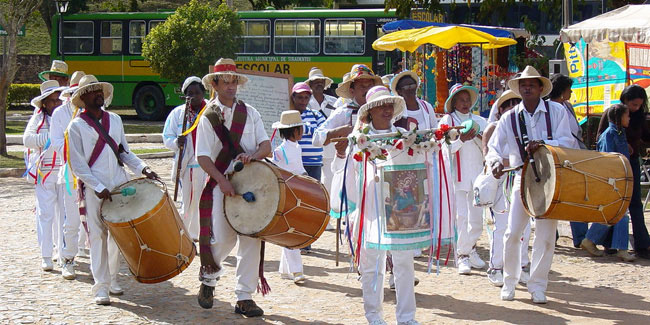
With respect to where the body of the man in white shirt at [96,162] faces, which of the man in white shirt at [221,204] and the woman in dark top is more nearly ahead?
the man in white shirt

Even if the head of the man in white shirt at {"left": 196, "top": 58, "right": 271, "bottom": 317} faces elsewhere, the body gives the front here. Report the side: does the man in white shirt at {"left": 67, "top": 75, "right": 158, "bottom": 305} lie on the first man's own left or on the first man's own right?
on the first man's own right

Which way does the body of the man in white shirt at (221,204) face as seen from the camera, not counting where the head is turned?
toward the camera

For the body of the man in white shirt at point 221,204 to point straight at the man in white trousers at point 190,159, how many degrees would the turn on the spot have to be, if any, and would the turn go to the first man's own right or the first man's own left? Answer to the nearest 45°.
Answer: approximately 180°

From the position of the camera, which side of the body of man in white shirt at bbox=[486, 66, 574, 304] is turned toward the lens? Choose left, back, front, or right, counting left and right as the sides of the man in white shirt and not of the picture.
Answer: front

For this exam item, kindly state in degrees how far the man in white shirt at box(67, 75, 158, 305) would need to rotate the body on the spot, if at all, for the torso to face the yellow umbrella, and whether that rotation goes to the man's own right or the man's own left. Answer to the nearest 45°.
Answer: approximately 90° to the man's own left

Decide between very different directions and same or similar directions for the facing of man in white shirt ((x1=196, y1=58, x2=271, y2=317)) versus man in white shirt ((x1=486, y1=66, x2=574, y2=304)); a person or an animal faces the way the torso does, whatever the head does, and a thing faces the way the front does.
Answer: same or similar directions

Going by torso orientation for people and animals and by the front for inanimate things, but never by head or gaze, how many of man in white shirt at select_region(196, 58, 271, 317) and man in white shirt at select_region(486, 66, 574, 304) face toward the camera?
2

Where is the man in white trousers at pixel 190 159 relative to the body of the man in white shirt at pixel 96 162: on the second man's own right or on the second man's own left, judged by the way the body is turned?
on the second man's own left

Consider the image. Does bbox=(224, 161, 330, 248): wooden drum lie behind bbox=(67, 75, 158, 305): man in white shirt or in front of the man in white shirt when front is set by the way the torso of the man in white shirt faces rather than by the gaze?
in front

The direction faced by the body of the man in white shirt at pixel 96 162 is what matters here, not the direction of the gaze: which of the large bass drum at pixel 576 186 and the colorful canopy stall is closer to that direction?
the large bass drum

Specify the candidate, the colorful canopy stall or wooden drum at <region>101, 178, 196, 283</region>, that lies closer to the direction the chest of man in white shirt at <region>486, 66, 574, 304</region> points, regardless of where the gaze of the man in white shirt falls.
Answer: the wooden drum

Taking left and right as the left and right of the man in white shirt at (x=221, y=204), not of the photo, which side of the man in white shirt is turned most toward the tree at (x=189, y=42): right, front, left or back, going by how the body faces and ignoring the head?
back

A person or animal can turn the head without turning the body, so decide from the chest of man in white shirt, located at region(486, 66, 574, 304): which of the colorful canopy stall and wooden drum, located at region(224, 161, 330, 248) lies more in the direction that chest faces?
the wooden drum

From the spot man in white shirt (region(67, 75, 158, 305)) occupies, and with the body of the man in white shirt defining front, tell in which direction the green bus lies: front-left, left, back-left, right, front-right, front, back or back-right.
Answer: back-left

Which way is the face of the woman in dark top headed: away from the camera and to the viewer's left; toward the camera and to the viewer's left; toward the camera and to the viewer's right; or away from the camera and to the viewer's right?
toward the camera and to the viewer's left

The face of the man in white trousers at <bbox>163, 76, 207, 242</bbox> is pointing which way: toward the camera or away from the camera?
toward the camera
